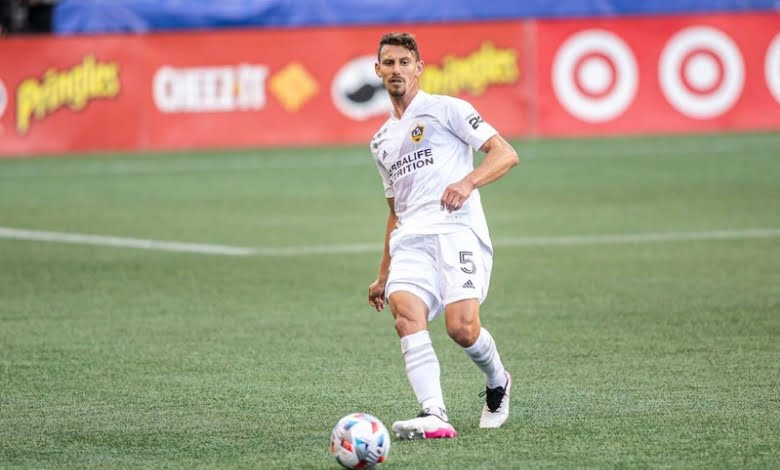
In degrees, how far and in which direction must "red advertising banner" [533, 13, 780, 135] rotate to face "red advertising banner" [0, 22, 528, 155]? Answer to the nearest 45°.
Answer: approximately 90° to its right

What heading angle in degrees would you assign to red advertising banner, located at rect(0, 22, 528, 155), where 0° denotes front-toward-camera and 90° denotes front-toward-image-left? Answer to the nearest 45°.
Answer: approximately 0°

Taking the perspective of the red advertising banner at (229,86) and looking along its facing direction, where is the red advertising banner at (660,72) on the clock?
the red advertising banner at (660,72) is roughly at 9 o'clock from the red advertising banner at (229,86).

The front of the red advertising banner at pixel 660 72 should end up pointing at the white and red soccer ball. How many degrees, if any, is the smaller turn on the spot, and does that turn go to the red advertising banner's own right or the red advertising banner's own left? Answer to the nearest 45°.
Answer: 0° — it already faces it

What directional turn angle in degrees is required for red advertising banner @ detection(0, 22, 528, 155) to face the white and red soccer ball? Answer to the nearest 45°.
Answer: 0° — it already faces it

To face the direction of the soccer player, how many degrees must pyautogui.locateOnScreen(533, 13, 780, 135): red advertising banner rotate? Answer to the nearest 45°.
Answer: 0° — it already faces them

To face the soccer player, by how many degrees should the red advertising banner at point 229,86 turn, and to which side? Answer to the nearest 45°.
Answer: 0° — it already faces them

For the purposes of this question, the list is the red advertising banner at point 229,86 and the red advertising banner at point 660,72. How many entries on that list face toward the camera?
2
